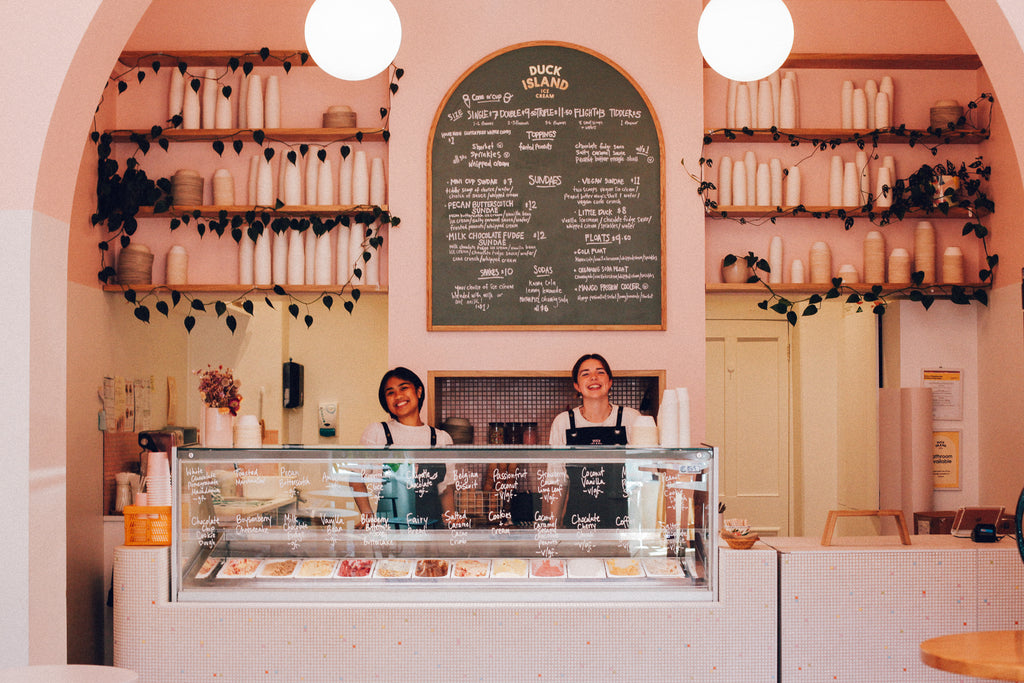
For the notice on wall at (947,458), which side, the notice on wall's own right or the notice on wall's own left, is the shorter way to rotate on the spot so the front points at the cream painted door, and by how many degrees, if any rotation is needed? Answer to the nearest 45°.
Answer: approximately 135° to the notice on wall's own right

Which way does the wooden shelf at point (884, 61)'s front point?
toward the camera

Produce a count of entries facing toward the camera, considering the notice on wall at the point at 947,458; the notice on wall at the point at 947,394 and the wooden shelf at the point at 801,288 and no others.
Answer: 3

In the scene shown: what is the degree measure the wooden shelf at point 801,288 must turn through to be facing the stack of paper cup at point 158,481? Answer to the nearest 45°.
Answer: approximately 45° to its right

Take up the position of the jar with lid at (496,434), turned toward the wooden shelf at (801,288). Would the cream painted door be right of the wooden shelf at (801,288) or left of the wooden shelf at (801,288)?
left

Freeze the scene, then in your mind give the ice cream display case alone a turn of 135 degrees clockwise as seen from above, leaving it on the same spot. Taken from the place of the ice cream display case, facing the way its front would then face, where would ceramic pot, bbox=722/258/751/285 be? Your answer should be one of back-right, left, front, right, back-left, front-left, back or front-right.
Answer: right

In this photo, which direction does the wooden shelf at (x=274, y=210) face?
toward the camera

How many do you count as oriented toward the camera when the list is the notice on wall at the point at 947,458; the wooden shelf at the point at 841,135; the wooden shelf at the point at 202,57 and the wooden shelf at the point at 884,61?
4

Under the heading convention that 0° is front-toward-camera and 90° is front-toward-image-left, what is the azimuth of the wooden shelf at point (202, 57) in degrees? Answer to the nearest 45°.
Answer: approximately 0°

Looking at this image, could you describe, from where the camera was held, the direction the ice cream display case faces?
facing the viewer

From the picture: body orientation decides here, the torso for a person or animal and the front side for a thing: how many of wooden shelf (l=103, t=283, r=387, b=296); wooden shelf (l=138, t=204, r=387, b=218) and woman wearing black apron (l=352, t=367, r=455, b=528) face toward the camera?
3

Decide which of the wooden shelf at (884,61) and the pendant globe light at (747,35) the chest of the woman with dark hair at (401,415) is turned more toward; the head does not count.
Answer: the pendant globe light

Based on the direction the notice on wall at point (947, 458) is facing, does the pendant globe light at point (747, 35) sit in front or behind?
in front
